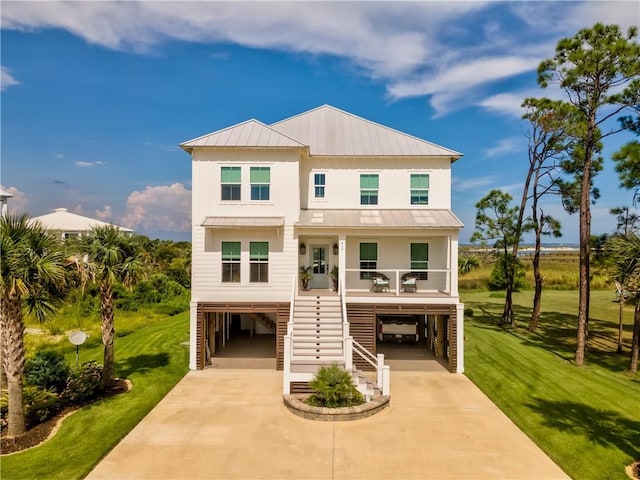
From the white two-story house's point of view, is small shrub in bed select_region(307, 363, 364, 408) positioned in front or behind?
in front

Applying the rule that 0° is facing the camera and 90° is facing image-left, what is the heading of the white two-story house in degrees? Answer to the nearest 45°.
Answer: approximately 0°

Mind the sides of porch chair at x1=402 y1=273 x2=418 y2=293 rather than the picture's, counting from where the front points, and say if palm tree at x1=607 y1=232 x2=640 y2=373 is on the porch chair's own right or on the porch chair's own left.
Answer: on the porch chair's own left

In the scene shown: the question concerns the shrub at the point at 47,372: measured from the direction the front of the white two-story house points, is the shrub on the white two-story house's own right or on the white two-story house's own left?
on the white two-story house's own right

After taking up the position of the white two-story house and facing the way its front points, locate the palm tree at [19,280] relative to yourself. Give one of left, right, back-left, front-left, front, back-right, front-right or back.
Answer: front-right

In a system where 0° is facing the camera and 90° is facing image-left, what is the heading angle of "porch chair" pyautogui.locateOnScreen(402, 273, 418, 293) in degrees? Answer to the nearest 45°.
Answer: approximately 0°

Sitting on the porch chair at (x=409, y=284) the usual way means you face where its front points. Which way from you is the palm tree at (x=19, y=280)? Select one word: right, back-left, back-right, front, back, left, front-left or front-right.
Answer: front-right

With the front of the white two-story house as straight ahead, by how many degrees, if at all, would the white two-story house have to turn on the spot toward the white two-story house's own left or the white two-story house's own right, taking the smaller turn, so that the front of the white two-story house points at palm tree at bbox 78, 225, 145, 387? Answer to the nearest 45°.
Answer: approximately 45° to the white two-story house's own right

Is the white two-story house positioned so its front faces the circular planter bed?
yes

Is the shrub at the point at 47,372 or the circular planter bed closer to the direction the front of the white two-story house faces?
the circular planter bed

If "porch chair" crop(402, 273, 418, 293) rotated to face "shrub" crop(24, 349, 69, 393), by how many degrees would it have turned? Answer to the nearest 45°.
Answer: approximately 45° to its right

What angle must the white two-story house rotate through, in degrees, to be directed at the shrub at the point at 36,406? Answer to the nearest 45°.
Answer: approximately 45° to its right
